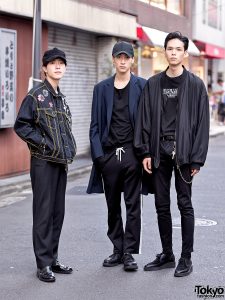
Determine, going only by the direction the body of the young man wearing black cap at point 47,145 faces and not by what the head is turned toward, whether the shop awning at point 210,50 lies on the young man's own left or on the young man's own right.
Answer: on the young man's own left

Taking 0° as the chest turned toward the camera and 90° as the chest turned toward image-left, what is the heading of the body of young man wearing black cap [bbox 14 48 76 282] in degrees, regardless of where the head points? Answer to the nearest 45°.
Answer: approximately 315°

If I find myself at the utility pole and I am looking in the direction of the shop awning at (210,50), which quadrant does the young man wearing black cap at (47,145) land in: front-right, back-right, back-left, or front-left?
back-right

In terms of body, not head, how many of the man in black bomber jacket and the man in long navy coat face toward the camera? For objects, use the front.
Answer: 2

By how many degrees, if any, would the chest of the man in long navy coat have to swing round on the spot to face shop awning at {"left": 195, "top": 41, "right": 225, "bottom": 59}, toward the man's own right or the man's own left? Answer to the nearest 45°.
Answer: approximately 180°

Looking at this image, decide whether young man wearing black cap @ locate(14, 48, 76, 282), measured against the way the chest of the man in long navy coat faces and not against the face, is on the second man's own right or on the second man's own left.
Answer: on the second man's own right

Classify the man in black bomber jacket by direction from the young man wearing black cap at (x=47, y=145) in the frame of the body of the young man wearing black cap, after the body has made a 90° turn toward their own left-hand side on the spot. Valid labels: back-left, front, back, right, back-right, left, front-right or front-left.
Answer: front-right

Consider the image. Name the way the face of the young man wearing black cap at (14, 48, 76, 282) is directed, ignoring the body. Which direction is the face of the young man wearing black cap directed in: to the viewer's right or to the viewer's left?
to the viewer's right

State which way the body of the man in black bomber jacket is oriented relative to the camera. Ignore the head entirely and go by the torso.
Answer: toward the camera

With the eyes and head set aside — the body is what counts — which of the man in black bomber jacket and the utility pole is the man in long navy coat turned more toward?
the man in black bomber jacket

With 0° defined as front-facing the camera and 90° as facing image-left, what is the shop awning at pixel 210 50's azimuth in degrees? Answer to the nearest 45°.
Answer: approximately 45°

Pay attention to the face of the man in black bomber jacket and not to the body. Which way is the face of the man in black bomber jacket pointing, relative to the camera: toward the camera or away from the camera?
toward the camera

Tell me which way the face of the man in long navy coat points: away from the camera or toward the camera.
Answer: toward the camera

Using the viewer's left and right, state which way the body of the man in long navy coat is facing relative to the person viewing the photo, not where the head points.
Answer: facing the viewer

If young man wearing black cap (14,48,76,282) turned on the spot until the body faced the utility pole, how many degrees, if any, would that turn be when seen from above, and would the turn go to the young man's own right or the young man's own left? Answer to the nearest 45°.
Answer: approximately 135° to the young man's own left
